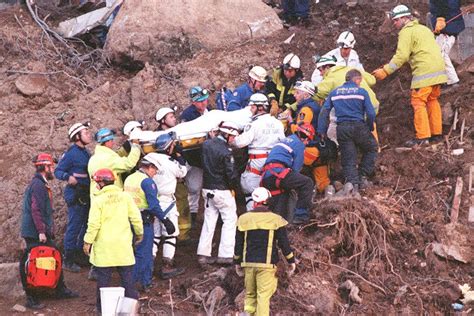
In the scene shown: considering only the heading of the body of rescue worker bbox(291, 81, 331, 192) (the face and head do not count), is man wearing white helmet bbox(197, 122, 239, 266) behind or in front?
in front

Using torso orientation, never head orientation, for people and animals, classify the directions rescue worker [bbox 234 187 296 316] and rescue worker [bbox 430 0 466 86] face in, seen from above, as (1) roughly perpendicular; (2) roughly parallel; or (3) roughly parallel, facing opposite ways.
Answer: roughly perpendicular

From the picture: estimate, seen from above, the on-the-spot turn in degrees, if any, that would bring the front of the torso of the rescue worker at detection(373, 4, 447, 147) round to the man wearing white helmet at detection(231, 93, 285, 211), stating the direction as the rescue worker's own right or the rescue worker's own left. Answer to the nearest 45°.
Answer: approximately 45° to the rescue worker's own left

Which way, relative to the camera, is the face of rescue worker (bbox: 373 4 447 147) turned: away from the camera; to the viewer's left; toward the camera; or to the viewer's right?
to the viewer's left

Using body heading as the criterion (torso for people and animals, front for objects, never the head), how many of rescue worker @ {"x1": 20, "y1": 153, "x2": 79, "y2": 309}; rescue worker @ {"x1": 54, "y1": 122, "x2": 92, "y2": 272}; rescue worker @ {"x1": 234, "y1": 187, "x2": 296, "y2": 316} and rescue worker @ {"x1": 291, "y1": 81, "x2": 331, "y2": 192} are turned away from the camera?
1

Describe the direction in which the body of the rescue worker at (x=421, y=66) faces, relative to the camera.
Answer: to the viewer's left

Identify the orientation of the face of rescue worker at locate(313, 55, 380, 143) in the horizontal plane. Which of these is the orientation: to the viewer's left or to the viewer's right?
to the viewer's left

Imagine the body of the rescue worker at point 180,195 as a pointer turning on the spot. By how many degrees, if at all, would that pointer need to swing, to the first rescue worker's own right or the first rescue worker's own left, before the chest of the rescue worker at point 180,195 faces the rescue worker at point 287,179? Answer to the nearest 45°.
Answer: approximately 45° to the first rescue worker's own right

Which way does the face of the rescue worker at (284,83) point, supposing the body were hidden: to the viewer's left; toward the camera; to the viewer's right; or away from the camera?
toward the camera

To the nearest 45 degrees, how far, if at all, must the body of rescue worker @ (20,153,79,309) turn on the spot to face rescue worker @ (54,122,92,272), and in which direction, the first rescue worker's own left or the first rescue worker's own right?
approximately 45° to the first rescue worker's own left

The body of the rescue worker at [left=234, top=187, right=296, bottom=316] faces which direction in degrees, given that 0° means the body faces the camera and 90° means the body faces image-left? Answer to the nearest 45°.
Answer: approximately 180°

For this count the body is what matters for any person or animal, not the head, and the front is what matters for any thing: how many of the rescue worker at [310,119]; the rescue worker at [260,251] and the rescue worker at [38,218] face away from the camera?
1

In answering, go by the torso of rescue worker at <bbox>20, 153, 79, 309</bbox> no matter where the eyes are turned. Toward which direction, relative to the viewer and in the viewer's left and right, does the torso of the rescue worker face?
facing to the right of the viewer

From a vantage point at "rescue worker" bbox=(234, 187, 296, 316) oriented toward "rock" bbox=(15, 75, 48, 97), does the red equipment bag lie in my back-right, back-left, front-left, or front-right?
front-left

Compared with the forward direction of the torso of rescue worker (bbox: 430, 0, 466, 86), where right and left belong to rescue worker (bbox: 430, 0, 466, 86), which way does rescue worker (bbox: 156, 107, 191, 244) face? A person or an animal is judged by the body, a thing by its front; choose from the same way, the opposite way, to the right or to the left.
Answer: the opposite way

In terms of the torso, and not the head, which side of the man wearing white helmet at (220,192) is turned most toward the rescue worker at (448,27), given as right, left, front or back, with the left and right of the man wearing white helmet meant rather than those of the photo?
front

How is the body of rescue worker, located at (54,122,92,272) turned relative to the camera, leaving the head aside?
to the viewer's right

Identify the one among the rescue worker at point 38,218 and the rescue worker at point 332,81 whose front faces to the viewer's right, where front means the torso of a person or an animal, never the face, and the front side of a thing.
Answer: the rescue worker at point 38,218

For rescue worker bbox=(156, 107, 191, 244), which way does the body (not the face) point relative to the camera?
to the viewer's right
